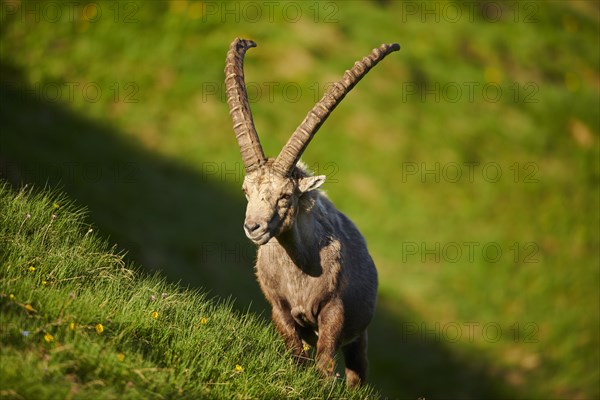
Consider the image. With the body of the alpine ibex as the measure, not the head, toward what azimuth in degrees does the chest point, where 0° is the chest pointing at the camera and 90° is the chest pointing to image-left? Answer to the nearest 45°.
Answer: approximately 45°
